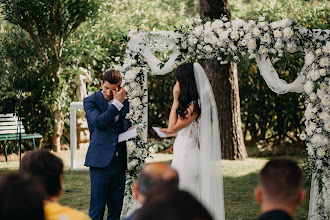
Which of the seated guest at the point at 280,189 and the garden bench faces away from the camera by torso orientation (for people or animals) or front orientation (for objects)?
the seated guest

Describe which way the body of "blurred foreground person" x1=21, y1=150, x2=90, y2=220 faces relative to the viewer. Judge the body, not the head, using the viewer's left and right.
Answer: facing away from the viewer and to the right of the viewer

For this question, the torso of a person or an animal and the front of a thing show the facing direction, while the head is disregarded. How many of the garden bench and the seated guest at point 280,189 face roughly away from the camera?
1

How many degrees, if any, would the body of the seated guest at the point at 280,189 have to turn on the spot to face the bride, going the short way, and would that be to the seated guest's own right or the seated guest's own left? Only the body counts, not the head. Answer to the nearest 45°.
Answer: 0° — they already face them

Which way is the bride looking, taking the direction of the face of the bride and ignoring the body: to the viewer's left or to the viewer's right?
to the viewer's left

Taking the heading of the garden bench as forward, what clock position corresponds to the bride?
The bride is roughly at 1 o'clock from the garden bench.

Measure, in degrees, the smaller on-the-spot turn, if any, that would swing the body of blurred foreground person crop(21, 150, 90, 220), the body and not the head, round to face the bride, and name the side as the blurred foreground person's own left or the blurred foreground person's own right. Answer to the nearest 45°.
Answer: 0° — they already face them

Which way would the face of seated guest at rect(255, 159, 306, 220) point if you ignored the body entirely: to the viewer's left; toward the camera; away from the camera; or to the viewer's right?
away from the camera

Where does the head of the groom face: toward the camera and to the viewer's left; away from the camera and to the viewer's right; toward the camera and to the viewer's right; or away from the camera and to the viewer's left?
toward the camera and to the viewer's right

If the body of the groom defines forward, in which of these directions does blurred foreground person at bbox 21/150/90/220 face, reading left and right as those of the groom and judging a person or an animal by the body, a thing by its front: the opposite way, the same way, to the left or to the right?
to the left

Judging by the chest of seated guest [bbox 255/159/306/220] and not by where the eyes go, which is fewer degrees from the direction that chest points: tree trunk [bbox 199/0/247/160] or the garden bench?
the tree trunk

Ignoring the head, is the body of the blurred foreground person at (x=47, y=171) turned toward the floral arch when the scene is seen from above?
yes

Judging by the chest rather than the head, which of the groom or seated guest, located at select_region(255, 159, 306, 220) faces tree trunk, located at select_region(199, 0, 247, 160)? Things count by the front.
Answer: the seated guest

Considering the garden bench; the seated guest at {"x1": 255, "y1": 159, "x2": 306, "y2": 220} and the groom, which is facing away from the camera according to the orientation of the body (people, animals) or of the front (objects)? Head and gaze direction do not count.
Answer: the seated guest

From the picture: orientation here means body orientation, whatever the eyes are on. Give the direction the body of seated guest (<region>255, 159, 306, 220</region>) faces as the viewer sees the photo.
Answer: away from the camera

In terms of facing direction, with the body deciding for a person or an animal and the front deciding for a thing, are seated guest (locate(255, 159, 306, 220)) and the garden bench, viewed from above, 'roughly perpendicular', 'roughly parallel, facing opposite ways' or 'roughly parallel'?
roughly perpendicular
